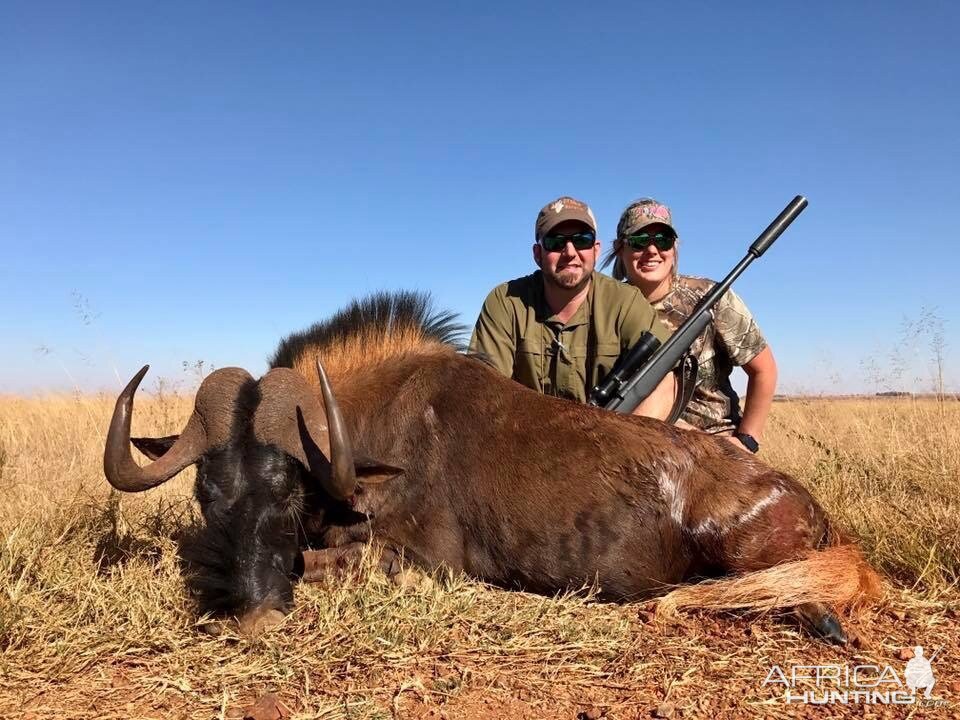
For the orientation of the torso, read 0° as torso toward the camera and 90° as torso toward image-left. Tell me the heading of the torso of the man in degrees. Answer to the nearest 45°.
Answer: approximately 0°

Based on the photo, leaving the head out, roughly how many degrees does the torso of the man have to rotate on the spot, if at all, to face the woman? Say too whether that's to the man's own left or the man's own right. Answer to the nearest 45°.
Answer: approximately 135° to the man's own left

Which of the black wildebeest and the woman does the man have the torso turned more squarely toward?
the black wildebeest
